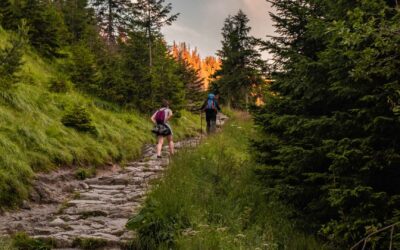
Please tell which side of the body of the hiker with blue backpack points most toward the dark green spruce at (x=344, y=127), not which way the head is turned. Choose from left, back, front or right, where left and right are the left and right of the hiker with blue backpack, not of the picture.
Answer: back

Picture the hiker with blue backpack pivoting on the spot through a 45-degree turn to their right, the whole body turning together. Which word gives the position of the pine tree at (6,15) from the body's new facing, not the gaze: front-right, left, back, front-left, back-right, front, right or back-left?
back-left

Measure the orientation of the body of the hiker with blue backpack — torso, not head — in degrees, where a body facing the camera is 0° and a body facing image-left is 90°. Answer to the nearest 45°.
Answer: approximately 180°

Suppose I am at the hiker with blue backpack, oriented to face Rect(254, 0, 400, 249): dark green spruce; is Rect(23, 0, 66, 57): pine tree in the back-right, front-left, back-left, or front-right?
back-right

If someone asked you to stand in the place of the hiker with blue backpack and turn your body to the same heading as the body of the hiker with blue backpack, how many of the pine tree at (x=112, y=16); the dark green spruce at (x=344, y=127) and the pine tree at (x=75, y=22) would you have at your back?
1

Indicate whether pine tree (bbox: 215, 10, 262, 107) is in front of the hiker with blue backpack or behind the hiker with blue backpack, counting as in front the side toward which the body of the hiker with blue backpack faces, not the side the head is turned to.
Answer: in front

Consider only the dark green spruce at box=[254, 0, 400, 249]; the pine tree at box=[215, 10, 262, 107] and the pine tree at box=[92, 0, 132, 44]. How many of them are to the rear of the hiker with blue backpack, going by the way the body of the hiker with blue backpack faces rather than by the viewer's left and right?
1

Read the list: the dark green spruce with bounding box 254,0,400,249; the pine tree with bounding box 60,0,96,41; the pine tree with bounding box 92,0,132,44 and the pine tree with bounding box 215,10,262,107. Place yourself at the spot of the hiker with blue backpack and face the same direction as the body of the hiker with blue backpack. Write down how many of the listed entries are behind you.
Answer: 1

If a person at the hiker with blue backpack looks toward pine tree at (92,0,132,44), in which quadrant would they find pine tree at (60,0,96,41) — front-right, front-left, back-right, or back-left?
front-left

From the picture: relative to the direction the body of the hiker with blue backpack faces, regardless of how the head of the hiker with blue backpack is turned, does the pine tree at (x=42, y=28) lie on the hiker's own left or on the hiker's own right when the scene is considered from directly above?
on the hiker's own left

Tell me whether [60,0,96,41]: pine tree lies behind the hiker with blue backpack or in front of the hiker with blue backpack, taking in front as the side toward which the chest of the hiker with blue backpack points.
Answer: in front

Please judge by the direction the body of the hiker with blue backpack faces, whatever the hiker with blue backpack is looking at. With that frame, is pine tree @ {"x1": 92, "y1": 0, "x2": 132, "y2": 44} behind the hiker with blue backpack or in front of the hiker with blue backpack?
in front

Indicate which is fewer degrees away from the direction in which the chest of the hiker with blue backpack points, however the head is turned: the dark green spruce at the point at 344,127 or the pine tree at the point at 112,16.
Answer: the pine tree
